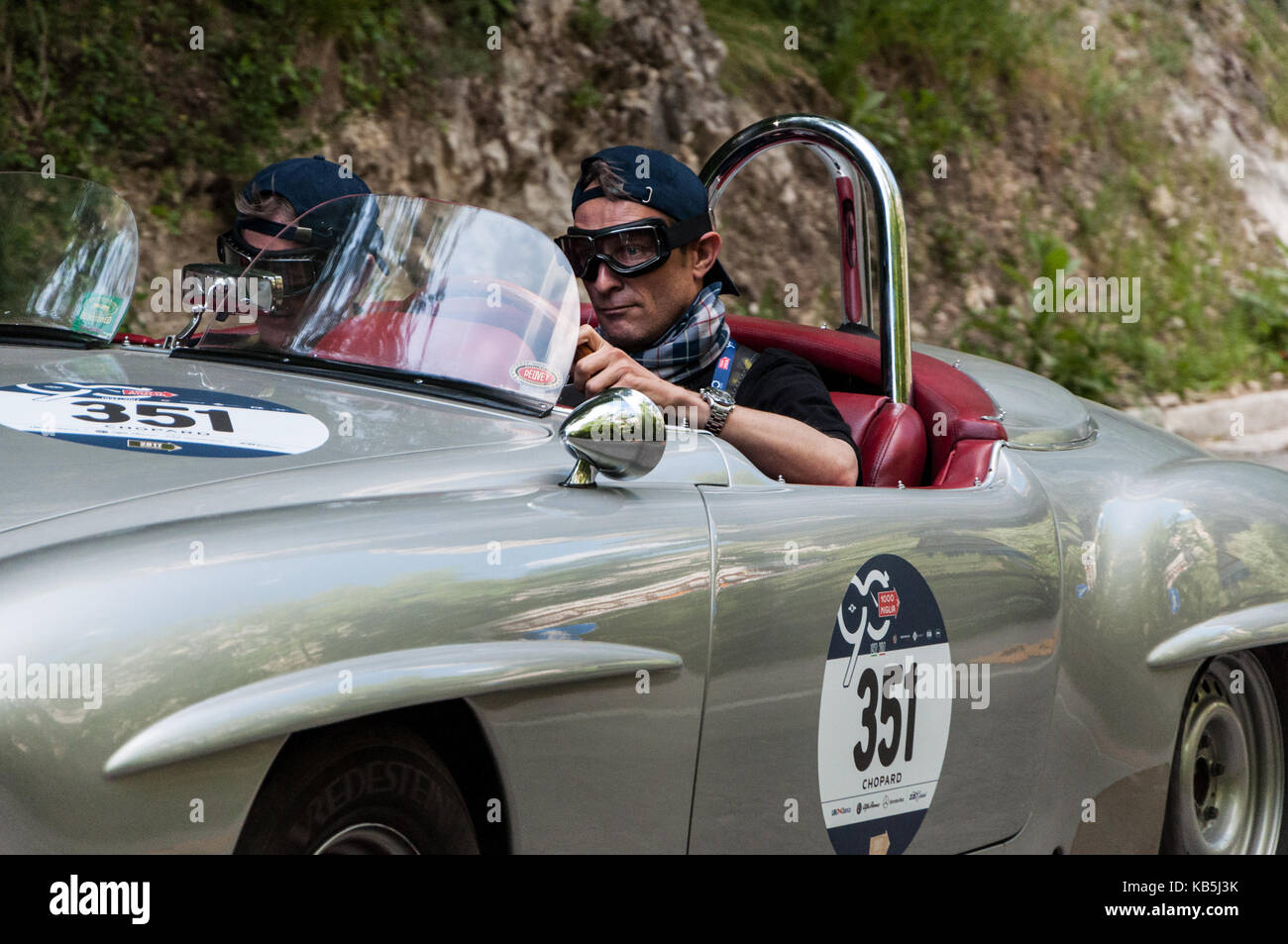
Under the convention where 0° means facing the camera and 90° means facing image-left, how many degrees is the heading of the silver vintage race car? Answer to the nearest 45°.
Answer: approximately 45°

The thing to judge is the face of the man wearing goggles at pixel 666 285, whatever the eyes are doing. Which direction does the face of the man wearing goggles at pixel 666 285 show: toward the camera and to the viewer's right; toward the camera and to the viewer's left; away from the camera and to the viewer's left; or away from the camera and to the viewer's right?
toward the camera and to the viewer's left

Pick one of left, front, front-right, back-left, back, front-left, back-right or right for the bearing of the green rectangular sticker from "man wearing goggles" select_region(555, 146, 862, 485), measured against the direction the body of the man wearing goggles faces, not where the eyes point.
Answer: front-right

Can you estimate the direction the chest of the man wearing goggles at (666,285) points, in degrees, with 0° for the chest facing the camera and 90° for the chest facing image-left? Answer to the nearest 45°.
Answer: approximately 45°
